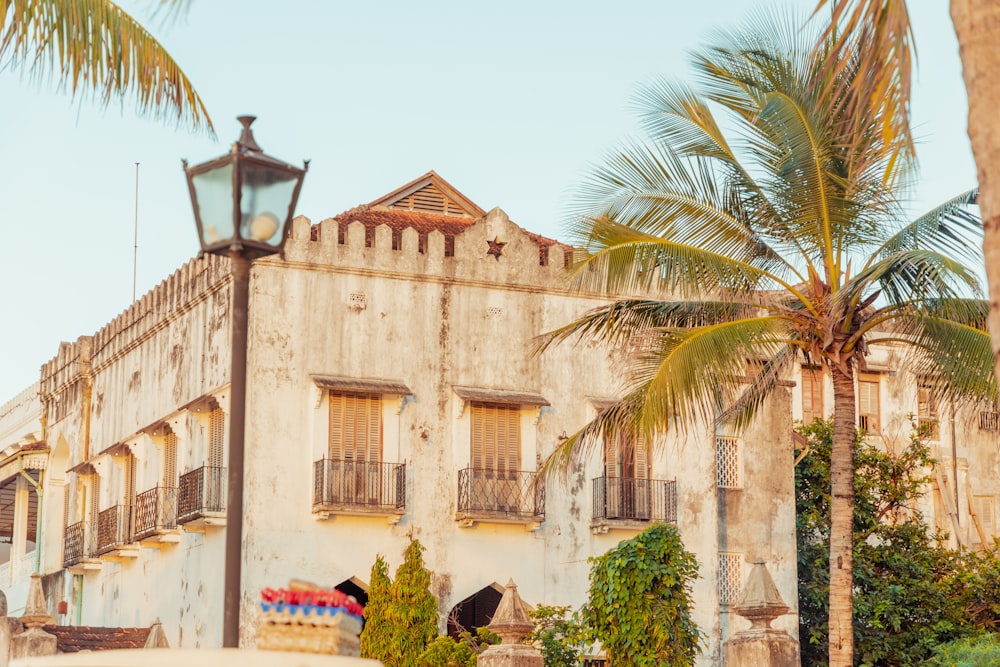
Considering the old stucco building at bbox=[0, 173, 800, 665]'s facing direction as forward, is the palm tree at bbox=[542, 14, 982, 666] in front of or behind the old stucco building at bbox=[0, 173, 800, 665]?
in front

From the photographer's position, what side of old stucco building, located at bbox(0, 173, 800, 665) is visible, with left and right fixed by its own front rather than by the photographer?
front

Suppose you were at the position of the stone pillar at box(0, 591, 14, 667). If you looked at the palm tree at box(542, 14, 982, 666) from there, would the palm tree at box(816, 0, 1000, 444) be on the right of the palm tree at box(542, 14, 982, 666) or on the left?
right

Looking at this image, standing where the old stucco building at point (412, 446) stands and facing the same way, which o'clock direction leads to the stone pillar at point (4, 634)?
The stone pillar is roughly at 2 o'clock from the old stucco building.

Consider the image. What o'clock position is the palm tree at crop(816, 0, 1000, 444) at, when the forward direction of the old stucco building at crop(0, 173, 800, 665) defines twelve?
The palm tree is roughly at 12 o'clock from the old stucco building.

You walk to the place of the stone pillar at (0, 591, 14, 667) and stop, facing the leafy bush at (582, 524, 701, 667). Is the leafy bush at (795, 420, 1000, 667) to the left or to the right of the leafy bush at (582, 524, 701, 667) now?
left

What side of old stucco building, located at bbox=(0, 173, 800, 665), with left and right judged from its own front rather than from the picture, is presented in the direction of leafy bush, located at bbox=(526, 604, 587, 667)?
front

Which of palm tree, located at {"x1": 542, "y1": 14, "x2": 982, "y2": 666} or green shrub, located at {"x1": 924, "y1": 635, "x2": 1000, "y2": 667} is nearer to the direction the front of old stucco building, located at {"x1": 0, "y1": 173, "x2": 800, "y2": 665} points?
the palm tree

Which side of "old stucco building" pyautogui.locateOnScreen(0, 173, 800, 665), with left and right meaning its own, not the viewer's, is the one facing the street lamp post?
front

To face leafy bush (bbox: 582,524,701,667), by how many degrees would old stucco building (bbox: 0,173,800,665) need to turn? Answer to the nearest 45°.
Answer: approximately 45° to its left
